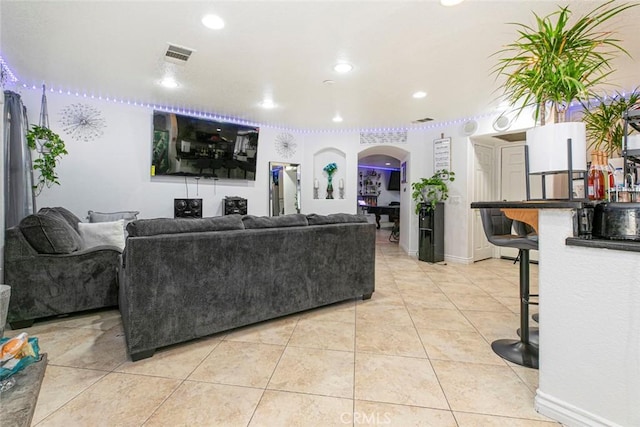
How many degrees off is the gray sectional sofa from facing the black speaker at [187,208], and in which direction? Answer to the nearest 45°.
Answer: approximately 45° to its right

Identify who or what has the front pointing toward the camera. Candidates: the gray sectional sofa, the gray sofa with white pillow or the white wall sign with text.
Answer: the white wall sign with text

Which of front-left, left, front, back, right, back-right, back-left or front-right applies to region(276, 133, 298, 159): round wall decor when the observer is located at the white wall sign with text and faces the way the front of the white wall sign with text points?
right

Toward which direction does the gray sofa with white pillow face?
to the viewer's right

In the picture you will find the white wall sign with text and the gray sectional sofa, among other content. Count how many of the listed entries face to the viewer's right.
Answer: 0

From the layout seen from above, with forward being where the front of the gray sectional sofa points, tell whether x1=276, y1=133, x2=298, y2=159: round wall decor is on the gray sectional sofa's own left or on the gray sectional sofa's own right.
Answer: on the gray sectional sofa's own right

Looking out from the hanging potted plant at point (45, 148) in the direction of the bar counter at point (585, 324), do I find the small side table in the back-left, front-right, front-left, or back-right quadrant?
front-right

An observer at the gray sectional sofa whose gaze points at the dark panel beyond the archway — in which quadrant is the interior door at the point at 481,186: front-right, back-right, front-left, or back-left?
front-right

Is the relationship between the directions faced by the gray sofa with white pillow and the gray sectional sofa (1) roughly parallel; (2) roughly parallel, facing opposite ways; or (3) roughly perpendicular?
roughly perpendicular

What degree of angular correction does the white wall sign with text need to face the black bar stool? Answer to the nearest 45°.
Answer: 0° — it already faces it

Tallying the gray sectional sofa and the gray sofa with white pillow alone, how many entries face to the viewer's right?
1

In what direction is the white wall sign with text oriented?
toward the camera

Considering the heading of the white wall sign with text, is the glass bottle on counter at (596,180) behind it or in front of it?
in front

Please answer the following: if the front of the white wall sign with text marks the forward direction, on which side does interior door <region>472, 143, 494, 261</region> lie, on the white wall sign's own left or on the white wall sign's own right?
on the white wall sign's own left

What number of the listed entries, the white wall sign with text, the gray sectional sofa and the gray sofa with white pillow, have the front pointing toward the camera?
1

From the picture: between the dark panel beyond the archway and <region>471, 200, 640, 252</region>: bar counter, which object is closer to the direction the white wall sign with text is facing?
the bar counter
